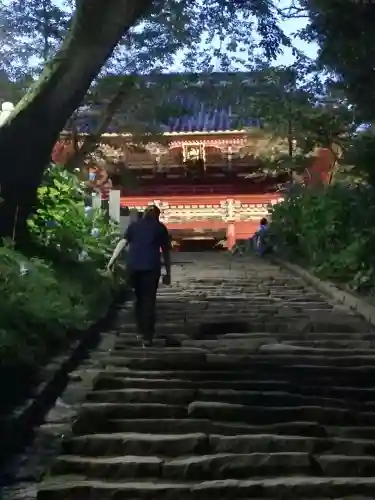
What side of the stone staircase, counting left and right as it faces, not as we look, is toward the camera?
front
